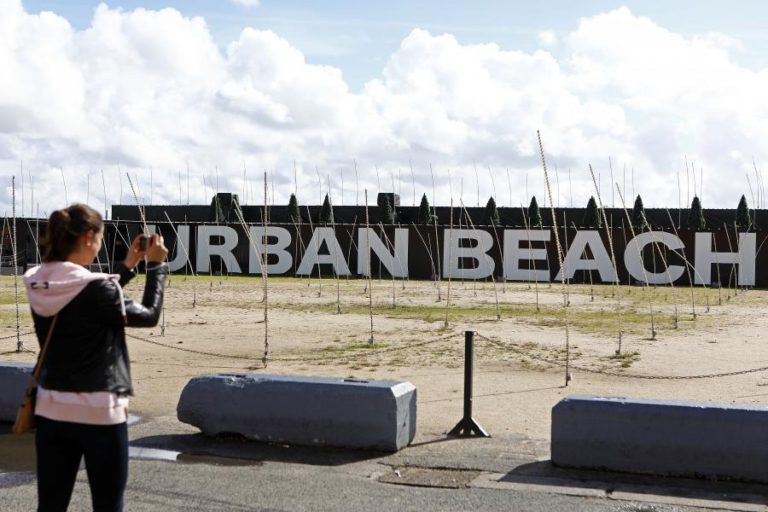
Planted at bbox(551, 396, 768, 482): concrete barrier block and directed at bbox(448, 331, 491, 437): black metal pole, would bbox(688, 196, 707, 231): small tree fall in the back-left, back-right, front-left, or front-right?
front-right

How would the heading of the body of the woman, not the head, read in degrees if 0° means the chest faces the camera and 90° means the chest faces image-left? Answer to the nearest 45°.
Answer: approximately 225°

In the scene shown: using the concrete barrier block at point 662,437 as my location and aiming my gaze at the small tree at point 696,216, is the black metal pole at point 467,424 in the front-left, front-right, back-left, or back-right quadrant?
front-left

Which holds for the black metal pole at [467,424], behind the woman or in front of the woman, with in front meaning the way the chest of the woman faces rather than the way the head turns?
in front

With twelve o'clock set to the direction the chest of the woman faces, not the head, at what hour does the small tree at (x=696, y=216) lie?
The small tree is roughly at 12 o'clock from the woman.

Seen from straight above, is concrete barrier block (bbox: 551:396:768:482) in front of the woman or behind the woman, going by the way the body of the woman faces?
in front

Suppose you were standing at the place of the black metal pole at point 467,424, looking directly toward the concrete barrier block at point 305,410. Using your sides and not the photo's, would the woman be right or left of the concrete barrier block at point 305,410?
left

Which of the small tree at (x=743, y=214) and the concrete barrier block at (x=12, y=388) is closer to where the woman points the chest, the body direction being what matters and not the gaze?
the small tree

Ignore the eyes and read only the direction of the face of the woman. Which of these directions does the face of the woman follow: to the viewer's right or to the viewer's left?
to the viewer's right

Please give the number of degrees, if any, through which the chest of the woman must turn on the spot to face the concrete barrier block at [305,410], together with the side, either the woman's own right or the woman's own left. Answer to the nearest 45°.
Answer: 0° — they already face it

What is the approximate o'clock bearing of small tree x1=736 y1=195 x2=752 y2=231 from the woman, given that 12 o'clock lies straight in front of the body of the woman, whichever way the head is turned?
The small tree is roughly at 12 o'clock from the woman.
